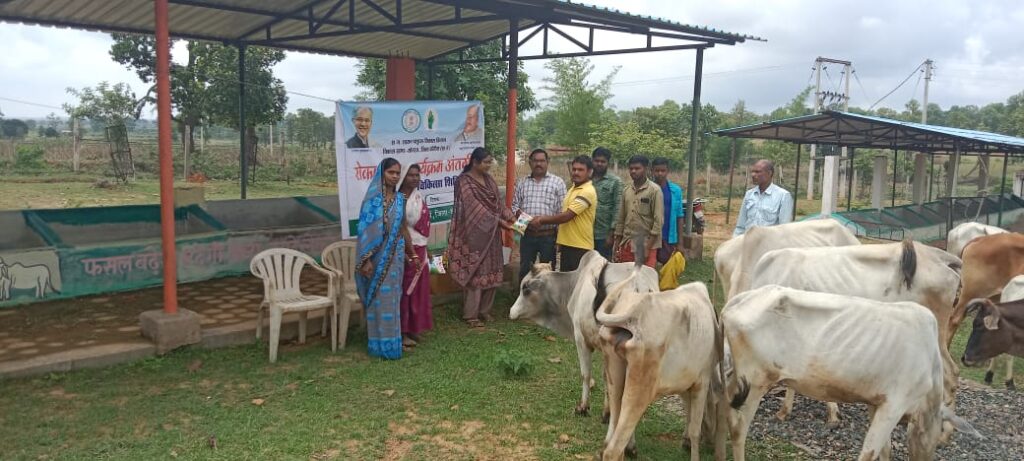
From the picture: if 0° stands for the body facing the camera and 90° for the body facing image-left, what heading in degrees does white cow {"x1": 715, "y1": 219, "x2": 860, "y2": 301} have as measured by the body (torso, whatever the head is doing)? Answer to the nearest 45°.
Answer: approximately 90°

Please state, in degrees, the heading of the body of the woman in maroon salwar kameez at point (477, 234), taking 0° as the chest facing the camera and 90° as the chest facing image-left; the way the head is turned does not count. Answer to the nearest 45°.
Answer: approximately 315°

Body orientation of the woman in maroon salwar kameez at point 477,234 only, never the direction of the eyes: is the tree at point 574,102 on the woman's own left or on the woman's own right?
on the woman's own left
